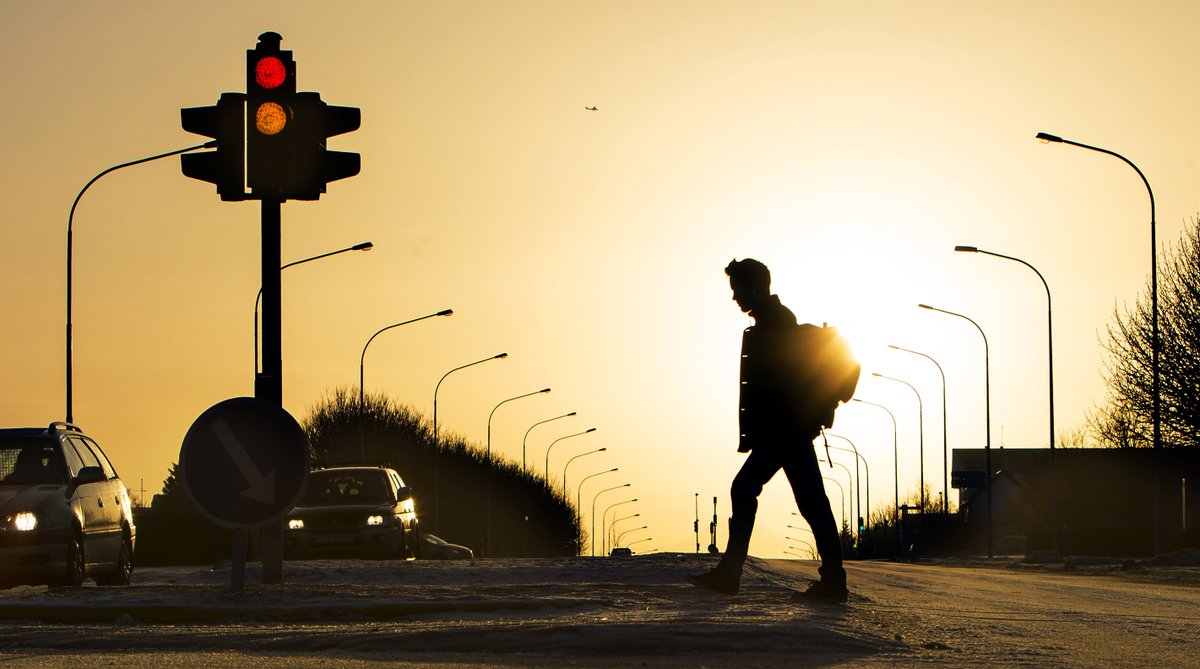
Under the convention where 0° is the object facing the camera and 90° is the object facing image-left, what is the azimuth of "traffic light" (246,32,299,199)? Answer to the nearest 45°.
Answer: approximately 0°

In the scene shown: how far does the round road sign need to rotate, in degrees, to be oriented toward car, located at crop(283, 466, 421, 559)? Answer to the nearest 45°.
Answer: approximately 180°

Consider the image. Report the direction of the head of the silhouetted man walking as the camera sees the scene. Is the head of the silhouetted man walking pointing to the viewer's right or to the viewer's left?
to the viewer's left

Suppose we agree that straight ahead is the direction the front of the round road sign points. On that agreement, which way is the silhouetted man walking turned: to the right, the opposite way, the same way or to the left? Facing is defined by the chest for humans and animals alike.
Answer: to the right

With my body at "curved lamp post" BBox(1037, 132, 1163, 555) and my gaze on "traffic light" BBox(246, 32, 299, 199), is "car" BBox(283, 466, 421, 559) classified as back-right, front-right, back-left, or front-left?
front-right

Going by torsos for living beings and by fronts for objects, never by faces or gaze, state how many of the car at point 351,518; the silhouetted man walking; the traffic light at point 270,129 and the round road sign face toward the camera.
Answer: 3

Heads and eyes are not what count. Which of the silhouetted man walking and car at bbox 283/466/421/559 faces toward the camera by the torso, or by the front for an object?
the car

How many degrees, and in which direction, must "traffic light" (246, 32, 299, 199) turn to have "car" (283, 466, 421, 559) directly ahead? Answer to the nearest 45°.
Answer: approximately 180°

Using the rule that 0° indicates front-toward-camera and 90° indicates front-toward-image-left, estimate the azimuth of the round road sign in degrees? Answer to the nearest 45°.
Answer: approximately 0°

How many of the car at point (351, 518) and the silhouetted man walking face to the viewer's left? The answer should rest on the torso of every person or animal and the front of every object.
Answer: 1

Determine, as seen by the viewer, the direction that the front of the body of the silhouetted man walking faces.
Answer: to the viewer's left

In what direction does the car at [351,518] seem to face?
toward the camera

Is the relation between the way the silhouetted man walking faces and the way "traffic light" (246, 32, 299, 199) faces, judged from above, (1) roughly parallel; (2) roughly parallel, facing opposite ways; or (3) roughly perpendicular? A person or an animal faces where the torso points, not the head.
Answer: roughly perpendicular

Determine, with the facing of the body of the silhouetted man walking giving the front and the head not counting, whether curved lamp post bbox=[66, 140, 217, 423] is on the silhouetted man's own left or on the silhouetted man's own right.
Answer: on the silhouetted man's own right

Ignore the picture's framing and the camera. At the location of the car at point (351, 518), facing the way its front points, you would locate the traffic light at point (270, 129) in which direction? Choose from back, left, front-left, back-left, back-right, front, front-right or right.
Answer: front

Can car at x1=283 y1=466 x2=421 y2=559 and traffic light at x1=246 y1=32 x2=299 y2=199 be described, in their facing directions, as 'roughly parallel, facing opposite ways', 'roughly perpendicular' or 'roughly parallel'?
roughly parallel
